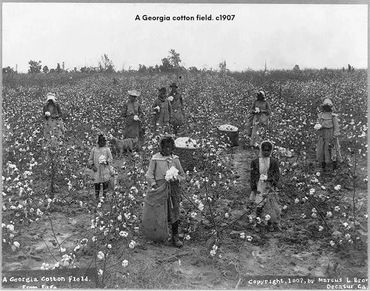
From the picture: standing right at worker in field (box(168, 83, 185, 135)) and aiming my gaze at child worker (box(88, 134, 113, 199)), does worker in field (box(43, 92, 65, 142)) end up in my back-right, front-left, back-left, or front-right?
front-right

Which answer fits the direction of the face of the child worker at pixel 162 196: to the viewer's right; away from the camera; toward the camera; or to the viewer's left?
toward the camera

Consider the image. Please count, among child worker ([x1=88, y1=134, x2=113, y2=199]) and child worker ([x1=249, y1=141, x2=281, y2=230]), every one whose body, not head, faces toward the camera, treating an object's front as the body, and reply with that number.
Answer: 2

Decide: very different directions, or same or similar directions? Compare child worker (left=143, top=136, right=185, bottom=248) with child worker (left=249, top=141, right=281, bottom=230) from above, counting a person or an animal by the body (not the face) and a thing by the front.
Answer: same or similar directions

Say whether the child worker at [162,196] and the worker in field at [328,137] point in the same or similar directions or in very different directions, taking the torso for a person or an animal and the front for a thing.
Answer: same or similar directions

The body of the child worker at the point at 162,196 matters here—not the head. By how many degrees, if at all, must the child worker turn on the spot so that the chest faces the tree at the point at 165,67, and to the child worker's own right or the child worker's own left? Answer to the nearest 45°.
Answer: approximately 180°

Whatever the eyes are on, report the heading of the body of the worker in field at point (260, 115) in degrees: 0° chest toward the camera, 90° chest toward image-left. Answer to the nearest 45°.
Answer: approximately 45°

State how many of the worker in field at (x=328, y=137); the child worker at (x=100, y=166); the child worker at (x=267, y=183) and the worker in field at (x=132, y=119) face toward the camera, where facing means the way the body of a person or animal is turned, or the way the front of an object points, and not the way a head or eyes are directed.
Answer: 4

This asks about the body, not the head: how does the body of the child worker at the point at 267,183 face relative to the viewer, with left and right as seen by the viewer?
facing the viewer

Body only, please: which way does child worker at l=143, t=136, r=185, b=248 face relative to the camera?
toward the camera

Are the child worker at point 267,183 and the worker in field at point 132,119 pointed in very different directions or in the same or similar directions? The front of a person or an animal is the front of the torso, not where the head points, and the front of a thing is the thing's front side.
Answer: same or similar directions

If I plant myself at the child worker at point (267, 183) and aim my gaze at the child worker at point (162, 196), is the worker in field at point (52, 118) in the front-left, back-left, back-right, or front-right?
front-right

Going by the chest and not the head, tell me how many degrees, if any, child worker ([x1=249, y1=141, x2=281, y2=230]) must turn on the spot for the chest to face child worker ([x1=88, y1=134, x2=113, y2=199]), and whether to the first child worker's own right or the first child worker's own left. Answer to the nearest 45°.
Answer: approximately 90° to the first child worker's own right

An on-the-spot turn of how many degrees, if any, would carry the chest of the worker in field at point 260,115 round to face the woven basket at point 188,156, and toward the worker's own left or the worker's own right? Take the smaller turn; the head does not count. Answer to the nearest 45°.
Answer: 0° — they already face it

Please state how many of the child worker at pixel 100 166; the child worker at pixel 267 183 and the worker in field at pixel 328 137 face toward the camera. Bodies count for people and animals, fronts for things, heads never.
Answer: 3
